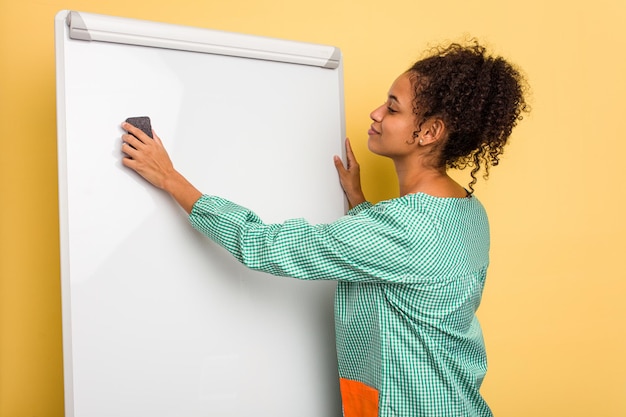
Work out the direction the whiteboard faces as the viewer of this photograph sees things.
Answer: facing the viewer and to the right of the viewer

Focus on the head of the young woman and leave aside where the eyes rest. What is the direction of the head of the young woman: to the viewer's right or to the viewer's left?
to the viewer's left
